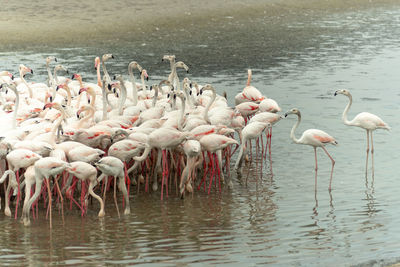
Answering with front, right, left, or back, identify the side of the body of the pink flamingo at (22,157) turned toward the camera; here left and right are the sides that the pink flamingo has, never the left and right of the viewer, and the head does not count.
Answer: left
